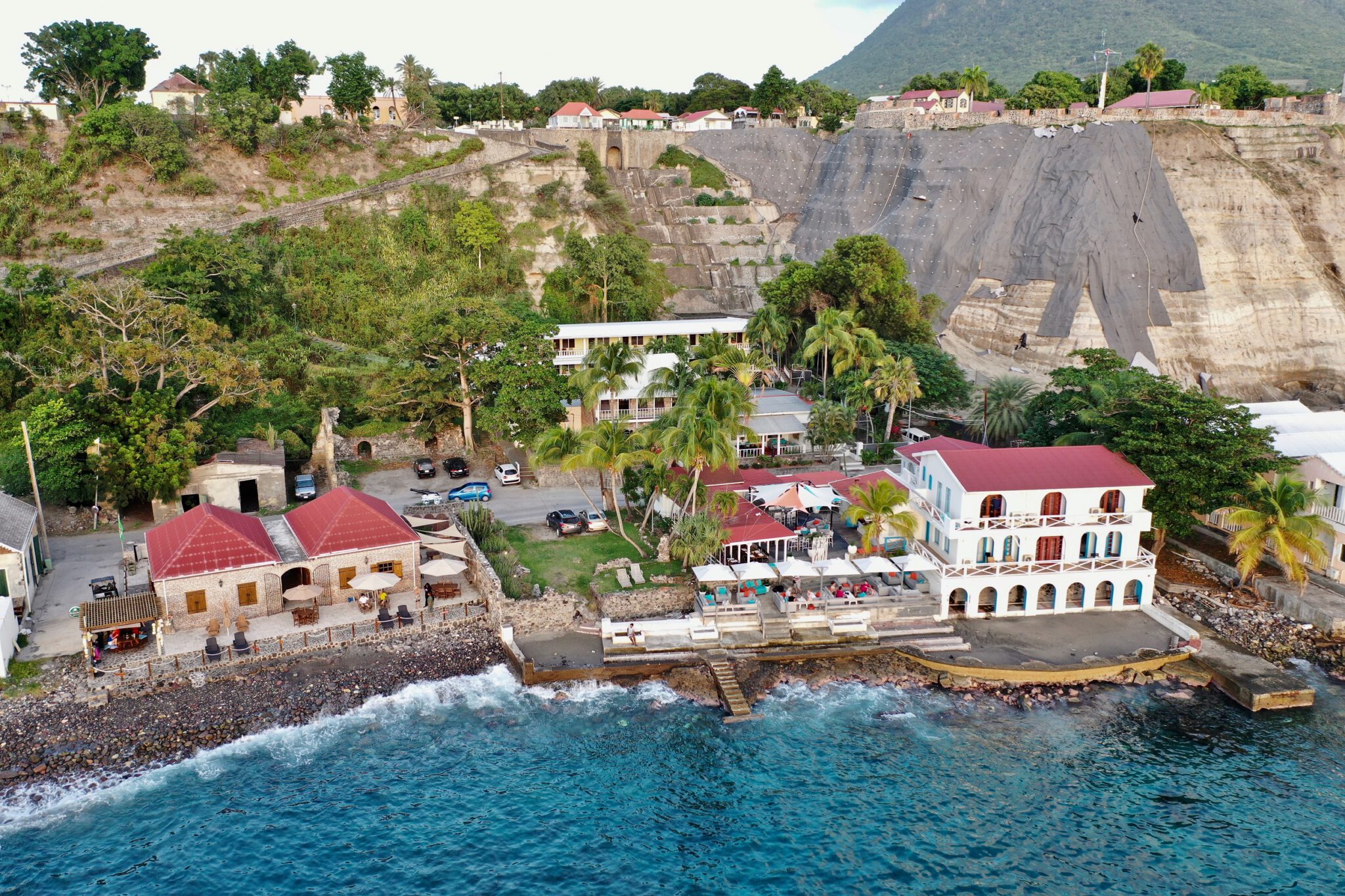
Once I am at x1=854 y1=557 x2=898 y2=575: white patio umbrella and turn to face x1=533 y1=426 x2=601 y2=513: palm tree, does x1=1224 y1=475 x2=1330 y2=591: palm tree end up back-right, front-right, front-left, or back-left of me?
back-right

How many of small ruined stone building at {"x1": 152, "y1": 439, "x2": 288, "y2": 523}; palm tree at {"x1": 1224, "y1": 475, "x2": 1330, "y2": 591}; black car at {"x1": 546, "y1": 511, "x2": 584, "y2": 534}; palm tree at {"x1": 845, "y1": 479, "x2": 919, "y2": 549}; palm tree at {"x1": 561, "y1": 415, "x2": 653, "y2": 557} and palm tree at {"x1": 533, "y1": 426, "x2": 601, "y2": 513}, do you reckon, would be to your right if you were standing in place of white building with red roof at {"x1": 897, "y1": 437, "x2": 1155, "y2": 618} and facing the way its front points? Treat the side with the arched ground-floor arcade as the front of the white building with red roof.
5

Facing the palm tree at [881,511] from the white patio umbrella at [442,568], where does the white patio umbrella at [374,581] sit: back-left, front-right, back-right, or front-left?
back-right

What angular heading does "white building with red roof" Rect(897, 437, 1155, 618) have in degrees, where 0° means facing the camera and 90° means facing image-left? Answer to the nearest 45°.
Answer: approximately 0°

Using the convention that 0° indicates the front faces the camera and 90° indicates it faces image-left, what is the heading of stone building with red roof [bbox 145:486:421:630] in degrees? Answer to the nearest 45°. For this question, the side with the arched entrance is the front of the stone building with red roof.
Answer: approximately 0°

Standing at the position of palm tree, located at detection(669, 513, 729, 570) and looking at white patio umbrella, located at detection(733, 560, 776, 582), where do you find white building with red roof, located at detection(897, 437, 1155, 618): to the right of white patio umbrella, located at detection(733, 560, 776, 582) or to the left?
left

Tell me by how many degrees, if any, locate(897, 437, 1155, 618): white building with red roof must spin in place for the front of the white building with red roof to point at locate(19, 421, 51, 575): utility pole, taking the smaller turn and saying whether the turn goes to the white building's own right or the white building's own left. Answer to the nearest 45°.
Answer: approximately 90° to the white building's own right

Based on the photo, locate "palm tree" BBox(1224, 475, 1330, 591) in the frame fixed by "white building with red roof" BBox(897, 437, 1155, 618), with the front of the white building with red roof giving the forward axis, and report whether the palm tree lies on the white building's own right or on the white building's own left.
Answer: on the white building's own left

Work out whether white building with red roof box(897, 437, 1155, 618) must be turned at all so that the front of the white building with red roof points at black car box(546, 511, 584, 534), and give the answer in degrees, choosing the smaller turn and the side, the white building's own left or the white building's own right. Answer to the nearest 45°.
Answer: approximately 90° to the white building's own right

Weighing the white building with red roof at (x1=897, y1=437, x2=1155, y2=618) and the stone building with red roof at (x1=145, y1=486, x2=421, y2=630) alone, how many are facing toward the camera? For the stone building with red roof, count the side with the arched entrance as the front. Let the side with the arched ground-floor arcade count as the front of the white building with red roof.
2

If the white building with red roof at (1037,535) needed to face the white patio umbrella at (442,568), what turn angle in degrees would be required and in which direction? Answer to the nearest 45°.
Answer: approximately 90° to its right

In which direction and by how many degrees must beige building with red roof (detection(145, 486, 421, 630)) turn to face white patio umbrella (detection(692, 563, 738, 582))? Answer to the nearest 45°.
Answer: approximately 90° to its left

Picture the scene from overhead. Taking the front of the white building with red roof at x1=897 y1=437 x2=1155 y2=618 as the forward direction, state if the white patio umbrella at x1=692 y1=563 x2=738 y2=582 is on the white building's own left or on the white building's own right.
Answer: on the white building's own right
